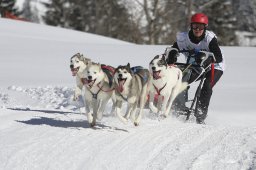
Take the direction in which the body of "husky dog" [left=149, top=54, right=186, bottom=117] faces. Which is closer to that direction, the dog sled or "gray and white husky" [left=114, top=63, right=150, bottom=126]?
the gray and white husky

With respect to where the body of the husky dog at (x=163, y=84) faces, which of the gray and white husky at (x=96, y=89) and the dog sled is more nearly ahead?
the gray and white husky

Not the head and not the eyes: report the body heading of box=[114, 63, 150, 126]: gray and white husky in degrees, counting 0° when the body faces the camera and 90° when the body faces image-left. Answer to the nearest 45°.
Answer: approximately 45°

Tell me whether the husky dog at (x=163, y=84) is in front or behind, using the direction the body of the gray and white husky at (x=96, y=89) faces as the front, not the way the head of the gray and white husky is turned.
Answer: behind

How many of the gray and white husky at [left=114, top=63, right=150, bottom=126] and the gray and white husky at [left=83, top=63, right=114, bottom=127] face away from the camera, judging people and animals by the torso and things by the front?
0

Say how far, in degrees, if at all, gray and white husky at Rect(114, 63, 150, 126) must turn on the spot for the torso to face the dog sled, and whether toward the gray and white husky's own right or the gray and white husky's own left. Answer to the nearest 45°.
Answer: approximately 180°

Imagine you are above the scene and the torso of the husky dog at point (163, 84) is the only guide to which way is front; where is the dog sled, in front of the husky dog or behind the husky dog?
behind

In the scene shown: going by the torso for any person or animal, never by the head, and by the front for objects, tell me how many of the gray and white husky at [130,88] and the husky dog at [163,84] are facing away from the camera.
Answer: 0

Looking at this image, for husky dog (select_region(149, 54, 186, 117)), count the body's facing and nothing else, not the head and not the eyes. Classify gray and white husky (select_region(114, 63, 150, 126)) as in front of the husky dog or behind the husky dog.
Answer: in front
